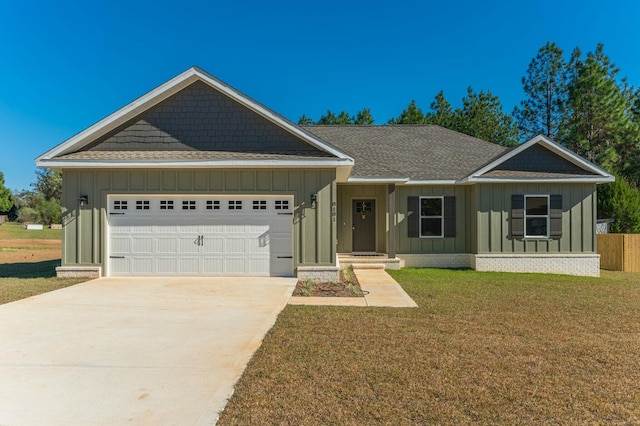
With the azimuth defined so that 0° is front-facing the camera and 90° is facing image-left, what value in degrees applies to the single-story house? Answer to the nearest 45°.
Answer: approximately 0°

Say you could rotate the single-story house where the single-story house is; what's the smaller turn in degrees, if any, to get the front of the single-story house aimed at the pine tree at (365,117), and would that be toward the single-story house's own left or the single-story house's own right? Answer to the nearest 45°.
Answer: approximately 180°

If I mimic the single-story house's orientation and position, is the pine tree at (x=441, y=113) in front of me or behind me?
behind

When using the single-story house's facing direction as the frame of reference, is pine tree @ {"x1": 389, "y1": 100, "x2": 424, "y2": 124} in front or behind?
behind

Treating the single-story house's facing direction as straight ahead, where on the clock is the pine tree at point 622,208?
The pine tree is roughly at 8 o'clock from the single-story house.

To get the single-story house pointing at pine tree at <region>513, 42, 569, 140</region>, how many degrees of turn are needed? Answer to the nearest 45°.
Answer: approximately 135° to its left

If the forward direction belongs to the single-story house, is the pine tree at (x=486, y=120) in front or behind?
behind
